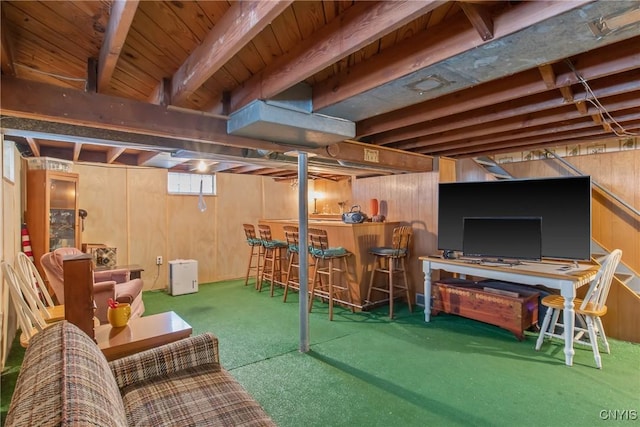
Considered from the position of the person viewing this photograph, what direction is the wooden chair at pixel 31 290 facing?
facing to the right of the viewer

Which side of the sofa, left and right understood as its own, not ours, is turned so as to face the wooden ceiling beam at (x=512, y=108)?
front

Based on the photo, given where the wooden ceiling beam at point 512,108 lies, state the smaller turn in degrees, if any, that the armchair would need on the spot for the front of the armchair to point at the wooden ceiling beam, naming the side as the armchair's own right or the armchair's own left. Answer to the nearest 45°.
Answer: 0° — it already faces it

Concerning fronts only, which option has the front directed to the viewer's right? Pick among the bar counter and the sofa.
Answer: the sofa

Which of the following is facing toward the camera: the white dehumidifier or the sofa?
the white dehumidifier

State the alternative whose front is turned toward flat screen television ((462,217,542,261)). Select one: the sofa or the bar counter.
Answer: the sofa

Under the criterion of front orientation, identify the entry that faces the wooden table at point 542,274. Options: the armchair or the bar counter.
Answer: the armchair

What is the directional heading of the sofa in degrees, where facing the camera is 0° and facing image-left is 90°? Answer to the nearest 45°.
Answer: approximately 270°

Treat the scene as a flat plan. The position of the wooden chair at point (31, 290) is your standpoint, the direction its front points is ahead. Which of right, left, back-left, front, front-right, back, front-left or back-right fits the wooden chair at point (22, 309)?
right

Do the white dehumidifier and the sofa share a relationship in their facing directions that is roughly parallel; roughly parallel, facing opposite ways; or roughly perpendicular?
roughly perpendicular

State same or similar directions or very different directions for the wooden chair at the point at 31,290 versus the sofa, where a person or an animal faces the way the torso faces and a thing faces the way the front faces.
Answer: same or similar directions

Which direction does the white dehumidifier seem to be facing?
toward the camera

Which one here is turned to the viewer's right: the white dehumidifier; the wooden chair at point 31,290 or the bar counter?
the wooden chair

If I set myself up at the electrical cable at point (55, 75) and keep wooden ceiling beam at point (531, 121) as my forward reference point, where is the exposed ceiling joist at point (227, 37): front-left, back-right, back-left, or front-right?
front-right

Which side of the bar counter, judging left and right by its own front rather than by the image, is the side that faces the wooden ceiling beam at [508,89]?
left

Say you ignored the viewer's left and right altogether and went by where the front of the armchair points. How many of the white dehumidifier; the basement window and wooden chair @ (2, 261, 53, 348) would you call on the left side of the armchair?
2

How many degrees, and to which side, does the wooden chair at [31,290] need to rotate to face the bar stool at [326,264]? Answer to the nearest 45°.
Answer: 0° — it already faces it
